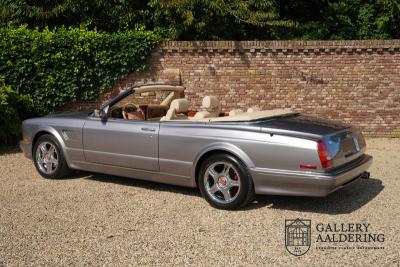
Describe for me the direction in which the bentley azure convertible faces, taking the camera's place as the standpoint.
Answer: facing away from the viewer and to the left of the viewer

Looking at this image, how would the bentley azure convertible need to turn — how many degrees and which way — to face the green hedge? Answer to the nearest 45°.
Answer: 0° — it already faces it
